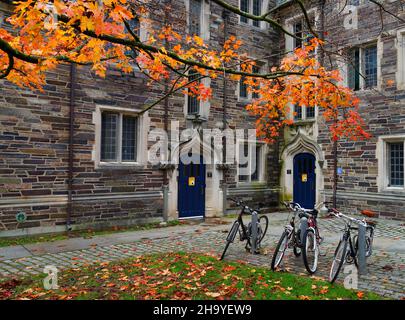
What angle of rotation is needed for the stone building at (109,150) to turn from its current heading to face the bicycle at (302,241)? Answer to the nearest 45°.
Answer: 0° — it already faces it
